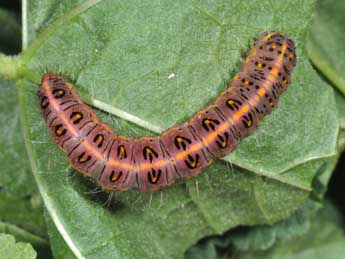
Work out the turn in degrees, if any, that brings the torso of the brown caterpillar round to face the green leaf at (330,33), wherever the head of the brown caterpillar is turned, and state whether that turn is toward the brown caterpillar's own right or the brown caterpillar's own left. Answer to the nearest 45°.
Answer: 0° — it already faces it

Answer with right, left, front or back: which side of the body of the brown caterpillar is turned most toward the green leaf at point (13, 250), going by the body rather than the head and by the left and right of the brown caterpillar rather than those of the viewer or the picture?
back

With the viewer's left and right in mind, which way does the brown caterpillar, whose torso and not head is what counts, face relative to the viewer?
facing away from the viewer and to the right of the viewer
